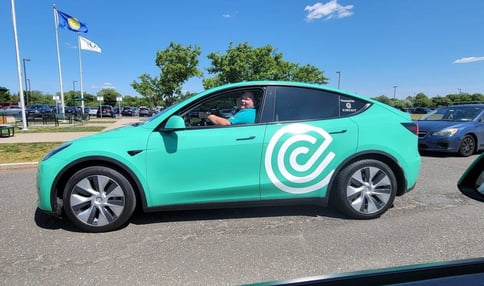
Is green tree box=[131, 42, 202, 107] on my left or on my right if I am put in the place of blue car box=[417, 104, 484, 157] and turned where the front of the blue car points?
on my right

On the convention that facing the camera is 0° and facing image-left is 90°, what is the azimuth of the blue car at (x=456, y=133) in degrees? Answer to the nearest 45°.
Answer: approximately 45°

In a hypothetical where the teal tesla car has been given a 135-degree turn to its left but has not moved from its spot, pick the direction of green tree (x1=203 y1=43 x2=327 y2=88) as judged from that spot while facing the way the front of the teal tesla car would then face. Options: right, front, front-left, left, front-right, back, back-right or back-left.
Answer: back-left

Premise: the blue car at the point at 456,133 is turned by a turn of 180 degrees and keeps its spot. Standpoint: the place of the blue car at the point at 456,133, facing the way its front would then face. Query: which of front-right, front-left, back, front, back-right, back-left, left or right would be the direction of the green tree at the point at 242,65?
left

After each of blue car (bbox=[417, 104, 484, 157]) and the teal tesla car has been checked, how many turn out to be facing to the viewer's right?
0

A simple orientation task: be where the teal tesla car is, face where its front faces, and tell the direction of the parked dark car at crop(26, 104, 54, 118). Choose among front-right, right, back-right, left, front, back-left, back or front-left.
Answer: front-right

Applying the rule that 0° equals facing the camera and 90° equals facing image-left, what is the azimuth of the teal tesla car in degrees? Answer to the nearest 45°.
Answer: approximately 90°

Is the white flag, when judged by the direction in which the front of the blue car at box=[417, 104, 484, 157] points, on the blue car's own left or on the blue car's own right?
on the blue car's own right
